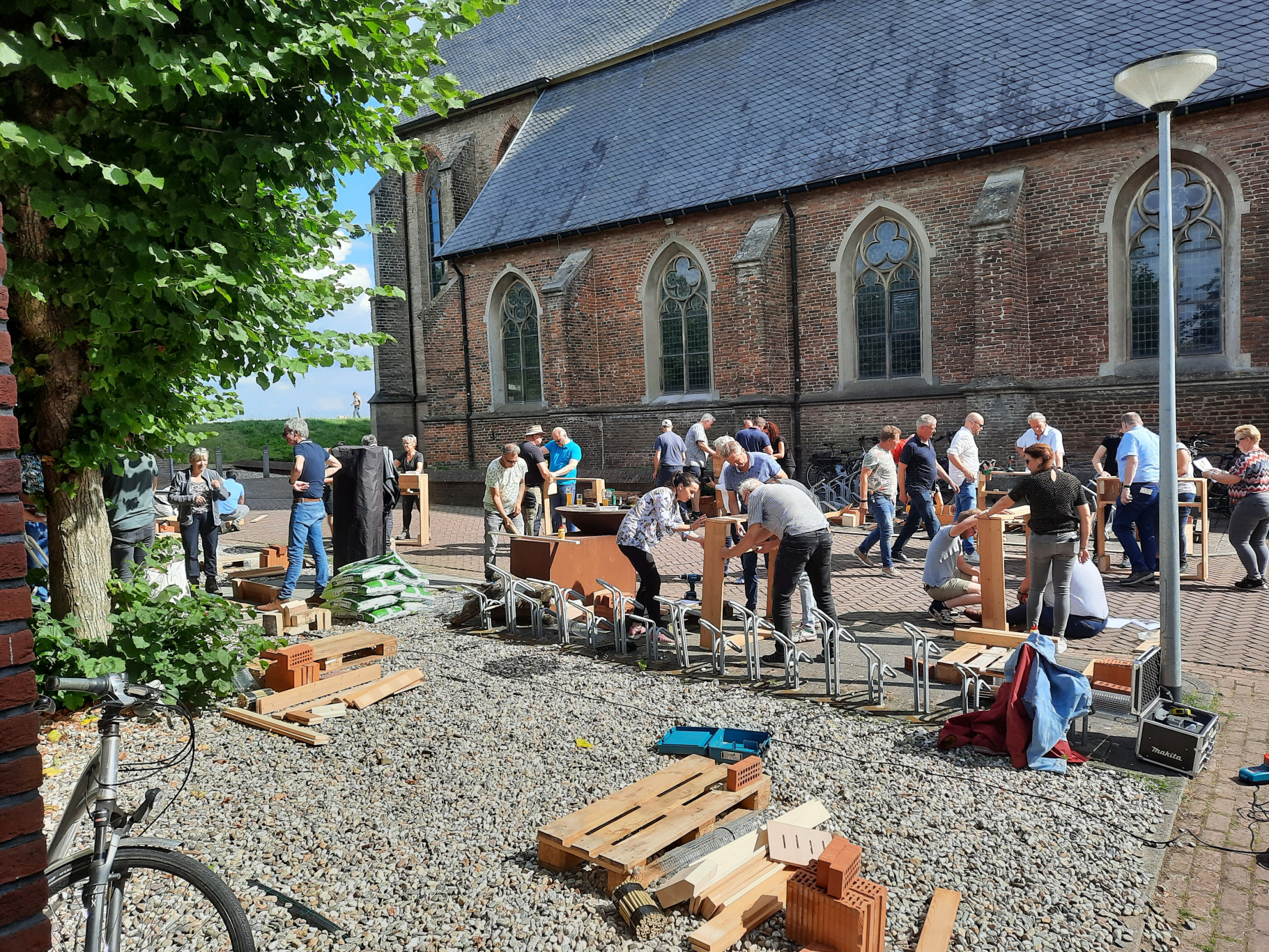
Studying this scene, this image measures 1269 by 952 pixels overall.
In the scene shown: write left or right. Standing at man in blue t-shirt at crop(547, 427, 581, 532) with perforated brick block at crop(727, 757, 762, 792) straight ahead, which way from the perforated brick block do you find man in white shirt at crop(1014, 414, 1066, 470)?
left

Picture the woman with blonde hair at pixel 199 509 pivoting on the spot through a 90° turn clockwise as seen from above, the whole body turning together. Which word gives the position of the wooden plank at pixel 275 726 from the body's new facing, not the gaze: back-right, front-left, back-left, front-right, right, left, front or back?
left

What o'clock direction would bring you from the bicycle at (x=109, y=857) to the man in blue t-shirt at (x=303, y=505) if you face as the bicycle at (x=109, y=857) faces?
The man in blue t-shirt is roughly at 8 o'clock from the bicycle.

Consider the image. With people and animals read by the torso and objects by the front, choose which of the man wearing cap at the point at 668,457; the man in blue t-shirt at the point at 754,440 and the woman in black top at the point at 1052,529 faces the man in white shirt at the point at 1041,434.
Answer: the woman in black top

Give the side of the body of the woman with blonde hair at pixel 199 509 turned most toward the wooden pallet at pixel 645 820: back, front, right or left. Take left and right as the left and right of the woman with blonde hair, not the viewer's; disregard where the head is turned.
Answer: front

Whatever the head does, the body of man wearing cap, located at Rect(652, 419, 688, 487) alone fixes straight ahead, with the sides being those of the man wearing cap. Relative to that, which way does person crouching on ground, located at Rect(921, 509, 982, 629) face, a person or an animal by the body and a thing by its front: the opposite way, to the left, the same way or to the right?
to the right

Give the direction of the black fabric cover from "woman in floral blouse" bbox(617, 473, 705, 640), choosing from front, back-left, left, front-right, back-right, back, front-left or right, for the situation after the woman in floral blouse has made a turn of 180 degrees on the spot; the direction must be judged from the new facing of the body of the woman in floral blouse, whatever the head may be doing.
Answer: front-right

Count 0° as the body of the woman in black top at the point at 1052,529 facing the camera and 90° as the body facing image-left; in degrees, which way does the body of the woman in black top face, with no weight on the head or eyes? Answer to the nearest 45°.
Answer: approximately 180°

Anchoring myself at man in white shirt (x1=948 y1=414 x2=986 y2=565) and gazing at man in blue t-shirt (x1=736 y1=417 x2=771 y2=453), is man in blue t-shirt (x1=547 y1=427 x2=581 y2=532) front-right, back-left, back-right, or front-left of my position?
front-left

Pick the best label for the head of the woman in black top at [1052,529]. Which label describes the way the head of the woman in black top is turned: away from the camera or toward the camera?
away from the camera

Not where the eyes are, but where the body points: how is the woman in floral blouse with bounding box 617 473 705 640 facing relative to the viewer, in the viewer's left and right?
facing to the right of the viewer

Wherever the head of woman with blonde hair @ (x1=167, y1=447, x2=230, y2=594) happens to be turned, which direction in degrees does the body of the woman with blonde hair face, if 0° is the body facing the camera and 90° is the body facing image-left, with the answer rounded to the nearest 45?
approximately 0°

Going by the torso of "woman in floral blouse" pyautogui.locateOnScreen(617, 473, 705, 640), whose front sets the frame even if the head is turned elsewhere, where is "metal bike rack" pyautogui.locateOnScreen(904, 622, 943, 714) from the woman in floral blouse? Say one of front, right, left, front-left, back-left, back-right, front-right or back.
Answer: front-right

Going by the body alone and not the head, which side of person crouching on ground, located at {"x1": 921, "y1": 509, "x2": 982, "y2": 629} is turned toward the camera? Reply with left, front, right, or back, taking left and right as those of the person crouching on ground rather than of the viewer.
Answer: right
